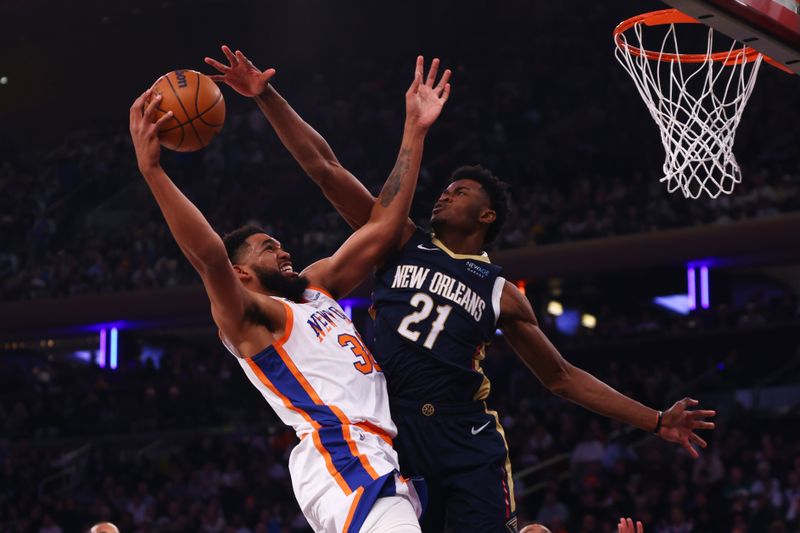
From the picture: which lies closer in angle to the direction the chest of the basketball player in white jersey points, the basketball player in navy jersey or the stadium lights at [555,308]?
the basketball player in navy jersey

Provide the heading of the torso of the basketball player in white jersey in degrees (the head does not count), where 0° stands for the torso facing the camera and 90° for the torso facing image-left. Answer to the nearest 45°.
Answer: approximately 315°

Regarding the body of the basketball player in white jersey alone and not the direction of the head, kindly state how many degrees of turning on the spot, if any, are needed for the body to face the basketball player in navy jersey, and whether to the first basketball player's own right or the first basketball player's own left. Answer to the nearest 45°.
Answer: approximately 90° to the first basketball player's own left

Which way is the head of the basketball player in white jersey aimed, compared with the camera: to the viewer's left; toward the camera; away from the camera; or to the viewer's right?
to the viewer's right

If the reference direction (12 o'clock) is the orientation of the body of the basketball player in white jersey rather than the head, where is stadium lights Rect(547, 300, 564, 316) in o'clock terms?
The stadium lights is roughly at 8 o'clock from the basketball player in white jersey.
